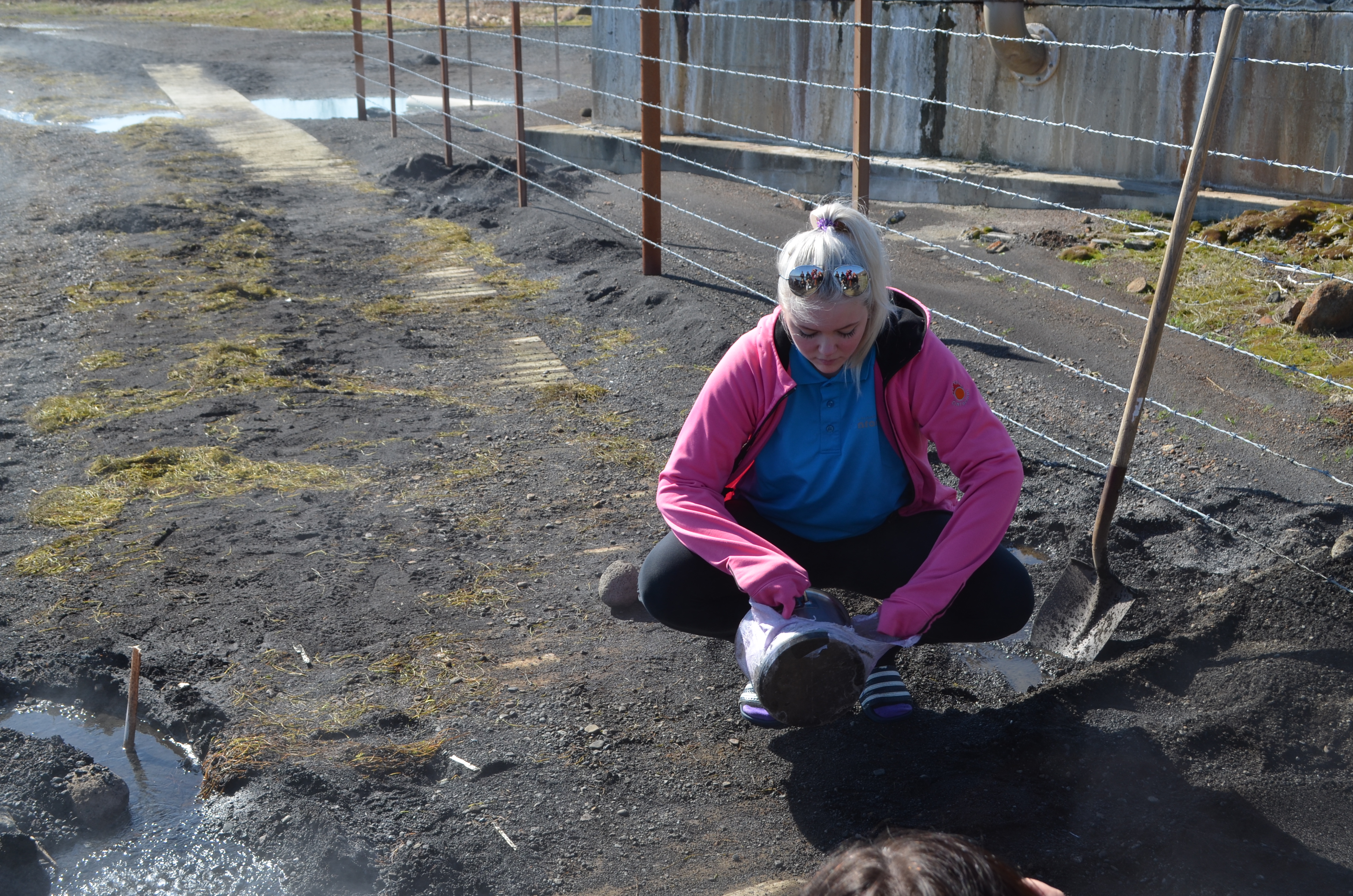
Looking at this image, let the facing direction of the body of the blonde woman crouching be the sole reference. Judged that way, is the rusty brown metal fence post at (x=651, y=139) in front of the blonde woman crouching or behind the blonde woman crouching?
behind

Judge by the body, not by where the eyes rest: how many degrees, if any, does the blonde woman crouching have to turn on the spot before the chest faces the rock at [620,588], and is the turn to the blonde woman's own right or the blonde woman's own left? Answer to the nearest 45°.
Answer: approximately 135° to the blonde woman's own right

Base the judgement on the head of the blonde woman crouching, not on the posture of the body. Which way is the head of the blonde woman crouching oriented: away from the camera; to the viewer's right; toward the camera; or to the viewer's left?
toward the camera

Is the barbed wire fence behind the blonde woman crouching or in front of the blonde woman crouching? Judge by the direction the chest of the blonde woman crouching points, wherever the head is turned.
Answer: behind

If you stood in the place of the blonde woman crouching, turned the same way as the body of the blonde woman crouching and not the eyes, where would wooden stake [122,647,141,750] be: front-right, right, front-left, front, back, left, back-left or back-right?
right

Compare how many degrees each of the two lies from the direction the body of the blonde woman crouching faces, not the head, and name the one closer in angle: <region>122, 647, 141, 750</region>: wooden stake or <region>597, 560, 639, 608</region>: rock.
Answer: the wooden stake

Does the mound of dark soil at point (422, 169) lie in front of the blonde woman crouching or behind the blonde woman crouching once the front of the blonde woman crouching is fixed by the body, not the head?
behind

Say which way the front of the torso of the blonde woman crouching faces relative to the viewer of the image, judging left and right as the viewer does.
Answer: facing the viewer

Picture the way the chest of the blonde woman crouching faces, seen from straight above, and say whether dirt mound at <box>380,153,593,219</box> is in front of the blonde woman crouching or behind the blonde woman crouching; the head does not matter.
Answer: behind

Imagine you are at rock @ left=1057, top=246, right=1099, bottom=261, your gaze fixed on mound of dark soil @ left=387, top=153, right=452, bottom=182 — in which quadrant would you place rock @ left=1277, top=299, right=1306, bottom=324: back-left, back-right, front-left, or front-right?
back-left
